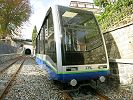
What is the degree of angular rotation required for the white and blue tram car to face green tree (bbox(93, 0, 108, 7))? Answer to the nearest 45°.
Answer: approximately 135° to its left

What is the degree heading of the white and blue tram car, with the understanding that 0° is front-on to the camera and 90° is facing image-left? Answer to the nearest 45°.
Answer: approximately 315°

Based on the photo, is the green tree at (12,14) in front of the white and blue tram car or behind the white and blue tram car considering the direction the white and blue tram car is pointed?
behind
